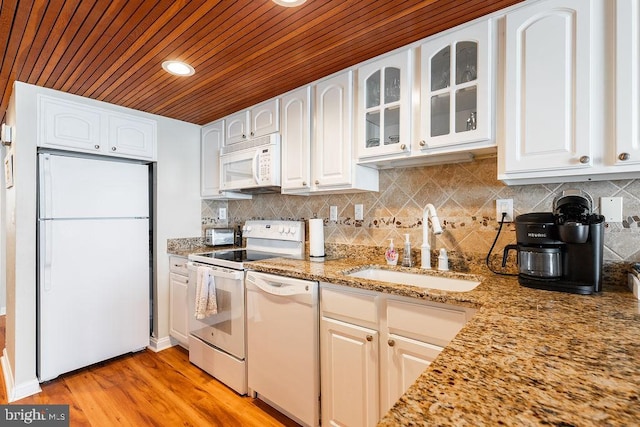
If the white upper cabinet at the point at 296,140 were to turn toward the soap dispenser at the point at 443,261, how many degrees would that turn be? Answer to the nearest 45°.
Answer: approximately 90° to its left

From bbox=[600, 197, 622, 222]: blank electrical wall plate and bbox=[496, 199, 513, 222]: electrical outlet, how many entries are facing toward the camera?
2

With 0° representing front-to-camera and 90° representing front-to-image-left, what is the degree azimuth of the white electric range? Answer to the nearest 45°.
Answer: approximately 45°

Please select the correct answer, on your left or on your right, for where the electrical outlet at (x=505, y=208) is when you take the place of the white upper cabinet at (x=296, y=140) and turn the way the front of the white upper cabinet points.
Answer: on your left

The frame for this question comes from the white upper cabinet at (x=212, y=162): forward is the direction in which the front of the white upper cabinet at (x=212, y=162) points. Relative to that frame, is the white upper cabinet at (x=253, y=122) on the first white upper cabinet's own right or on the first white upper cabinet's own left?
on the first white upper cabinet's own left

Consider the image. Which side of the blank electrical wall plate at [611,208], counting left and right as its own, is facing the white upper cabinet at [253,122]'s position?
right

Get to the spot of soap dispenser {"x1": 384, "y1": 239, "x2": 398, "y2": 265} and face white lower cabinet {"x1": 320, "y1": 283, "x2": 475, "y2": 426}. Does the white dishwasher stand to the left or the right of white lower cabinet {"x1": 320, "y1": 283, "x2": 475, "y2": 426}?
right
